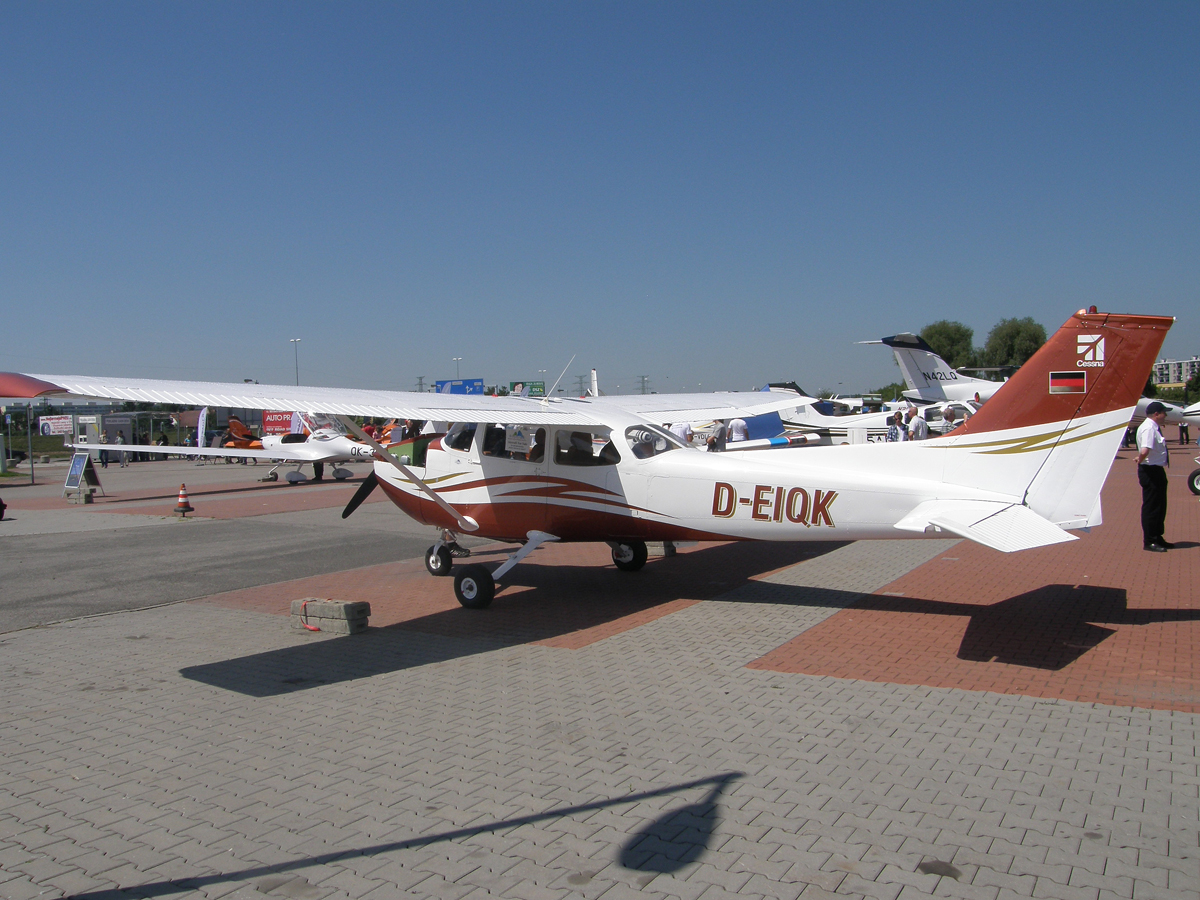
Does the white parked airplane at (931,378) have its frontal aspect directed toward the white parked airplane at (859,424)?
no

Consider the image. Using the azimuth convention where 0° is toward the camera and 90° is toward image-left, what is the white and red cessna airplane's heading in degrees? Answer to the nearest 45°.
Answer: approximately 135°

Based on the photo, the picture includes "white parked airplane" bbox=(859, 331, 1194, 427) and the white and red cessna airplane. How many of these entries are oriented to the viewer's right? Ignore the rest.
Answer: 1

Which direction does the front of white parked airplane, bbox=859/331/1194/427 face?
to the viewer's right

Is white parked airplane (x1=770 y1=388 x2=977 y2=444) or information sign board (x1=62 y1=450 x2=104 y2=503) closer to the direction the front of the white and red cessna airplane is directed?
the information sign board

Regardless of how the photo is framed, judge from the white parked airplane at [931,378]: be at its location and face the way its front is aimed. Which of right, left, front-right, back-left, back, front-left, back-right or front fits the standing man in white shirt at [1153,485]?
right

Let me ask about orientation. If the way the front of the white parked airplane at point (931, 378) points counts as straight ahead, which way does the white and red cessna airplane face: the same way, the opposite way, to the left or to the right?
the opposite way

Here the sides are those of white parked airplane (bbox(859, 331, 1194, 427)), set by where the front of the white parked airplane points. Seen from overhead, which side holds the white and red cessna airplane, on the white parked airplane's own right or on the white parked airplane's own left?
on the white parked airplane's own right

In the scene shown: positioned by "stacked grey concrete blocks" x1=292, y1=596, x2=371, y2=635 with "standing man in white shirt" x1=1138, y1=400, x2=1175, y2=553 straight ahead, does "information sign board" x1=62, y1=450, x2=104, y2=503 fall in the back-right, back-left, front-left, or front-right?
back-left

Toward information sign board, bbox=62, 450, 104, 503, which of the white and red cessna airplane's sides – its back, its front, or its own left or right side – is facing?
front

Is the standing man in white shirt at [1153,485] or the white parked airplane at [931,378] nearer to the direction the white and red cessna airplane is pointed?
the white parked airplane

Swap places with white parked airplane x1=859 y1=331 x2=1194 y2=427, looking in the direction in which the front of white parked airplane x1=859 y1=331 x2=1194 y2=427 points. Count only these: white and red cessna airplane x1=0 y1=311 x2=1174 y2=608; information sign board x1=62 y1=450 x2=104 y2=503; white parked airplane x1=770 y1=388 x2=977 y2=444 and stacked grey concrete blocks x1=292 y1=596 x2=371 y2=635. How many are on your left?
0

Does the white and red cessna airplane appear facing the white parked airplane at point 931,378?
no

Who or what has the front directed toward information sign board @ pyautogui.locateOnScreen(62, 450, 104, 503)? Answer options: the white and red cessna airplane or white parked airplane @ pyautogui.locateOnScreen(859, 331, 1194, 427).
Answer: the white and red cessna airplane
